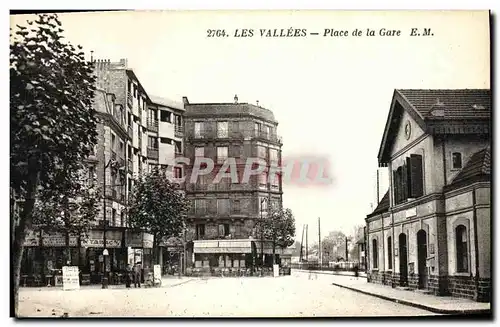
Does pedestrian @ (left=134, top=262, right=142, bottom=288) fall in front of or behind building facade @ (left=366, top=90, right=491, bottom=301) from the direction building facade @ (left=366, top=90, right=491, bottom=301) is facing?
in front

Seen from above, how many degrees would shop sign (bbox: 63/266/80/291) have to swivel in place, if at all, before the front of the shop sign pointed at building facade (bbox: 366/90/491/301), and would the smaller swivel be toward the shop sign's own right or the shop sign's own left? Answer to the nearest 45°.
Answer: approximately 90° to the shop sign's own left

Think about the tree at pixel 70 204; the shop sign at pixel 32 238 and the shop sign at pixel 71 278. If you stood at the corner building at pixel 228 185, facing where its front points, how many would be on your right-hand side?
3

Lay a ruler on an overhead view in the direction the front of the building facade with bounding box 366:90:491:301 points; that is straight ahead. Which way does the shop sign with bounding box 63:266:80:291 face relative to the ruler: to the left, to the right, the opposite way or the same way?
to the left

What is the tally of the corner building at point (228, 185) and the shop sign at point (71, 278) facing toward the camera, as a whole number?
2

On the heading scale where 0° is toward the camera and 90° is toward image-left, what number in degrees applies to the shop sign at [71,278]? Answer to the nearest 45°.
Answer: approximately 0°

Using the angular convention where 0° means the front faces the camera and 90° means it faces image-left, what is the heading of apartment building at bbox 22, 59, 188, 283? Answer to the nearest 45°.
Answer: approximately 315°

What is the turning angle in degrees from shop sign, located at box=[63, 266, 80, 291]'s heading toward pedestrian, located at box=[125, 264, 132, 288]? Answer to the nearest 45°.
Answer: approximately 90° to its left

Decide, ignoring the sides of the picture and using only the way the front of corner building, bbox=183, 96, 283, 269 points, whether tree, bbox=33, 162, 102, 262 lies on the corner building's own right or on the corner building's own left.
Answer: on the corner building's own right

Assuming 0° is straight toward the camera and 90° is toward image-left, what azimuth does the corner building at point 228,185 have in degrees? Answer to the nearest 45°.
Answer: approximately 0°

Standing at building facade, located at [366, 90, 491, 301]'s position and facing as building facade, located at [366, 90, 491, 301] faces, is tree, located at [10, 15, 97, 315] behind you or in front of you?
in front

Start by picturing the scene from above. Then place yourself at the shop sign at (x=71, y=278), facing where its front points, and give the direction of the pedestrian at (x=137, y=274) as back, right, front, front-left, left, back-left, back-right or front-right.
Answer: left
